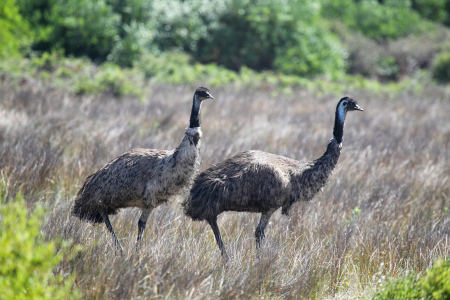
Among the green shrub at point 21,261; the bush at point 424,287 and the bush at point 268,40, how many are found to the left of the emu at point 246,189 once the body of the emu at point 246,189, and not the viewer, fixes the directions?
1

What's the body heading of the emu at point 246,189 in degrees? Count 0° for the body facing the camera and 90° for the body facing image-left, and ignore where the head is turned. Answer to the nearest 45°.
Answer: approximately 270°

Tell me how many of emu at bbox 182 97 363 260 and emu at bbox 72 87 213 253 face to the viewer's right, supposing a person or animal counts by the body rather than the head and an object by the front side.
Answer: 2

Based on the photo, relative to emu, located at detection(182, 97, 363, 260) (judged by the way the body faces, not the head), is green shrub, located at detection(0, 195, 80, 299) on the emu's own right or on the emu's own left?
on the emu's own right

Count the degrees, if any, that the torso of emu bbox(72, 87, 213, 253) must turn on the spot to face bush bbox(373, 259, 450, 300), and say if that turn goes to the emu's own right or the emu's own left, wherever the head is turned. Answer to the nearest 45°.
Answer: approximately 45° to the emu's own right

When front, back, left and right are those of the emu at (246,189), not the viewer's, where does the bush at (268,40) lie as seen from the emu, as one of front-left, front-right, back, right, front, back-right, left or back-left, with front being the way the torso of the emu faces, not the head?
left

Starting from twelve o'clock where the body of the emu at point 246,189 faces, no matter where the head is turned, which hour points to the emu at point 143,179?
the emu at point 143,179 is roughly at 6 o'clock from the emu at point 246,189.

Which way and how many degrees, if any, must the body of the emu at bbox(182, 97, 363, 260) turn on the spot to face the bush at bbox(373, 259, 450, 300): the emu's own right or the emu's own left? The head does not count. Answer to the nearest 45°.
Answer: approximately 45° to the emu's own right

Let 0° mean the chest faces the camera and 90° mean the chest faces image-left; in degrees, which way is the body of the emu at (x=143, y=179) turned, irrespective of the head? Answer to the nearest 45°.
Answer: approximately 270°

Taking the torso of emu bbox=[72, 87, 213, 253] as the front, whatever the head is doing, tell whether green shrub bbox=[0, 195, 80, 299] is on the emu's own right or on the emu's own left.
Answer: on the emu's own right
